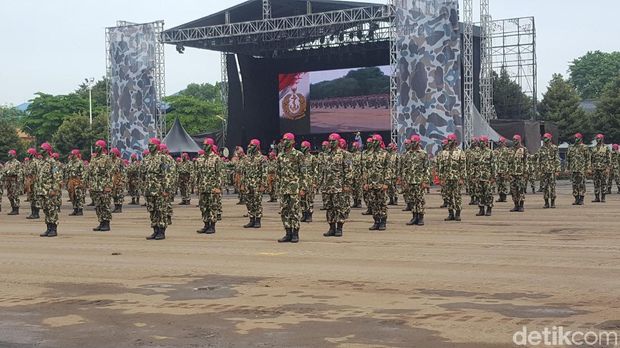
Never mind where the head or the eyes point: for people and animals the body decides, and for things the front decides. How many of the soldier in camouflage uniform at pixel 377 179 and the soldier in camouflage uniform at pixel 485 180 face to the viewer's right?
0

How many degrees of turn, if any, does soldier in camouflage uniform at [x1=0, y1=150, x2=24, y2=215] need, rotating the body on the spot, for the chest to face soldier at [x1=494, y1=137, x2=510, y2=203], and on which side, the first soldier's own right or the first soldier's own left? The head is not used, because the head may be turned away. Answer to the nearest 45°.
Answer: approximately 90° to the first soldier's own left

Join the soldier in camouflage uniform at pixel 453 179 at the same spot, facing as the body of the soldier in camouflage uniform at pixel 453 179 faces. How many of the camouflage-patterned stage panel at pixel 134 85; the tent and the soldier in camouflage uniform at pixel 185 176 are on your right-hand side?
3

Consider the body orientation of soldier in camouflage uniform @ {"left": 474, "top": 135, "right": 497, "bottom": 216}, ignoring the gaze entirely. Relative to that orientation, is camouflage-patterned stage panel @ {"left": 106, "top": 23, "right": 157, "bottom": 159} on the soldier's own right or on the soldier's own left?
on the soldier's own right

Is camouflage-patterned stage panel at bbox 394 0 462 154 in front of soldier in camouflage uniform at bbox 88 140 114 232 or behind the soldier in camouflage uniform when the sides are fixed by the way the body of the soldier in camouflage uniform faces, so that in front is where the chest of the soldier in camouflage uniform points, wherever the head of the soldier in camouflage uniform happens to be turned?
behind

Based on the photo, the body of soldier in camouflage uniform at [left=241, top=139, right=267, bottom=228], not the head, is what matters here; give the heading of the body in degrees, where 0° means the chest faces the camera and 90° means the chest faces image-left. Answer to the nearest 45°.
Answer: approximately 45°

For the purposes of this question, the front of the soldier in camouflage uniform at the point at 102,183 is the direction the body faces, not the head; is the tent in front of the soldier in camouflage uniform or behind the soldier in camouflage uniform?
behind
